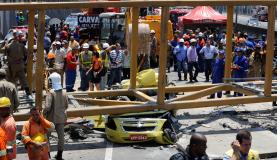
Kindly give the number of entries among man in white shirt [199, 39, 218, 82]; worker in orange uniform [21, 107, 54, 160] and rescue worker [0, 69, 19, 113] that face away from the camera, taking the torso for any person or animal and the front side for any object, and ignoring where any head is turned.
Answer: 1

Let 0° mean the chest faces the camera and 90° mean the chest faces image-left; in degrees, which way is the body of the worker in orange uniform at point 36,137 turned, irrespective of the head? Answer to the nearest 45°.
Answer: approximately 0°

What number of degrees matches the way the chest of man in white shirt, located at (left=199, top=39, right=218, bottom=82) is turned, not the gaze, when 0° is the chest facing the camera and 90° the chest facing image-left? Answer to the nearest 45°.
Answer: approximately 0°

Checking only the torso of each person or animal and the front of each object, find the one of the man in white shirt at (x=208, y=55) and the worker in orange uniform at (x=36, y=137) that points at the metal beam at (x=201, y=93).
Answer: the man in white shirt

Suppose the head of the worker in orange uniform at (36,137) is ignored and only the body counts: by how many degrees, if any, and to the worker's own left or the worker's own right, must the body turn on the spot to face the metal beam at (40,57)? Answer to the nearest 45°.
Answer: approximately 180°
